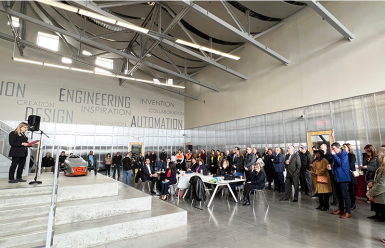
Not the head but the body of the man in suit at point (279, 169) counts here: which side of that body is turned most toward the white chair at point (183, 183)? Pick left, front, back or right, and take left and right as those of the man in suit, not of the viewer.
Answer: front

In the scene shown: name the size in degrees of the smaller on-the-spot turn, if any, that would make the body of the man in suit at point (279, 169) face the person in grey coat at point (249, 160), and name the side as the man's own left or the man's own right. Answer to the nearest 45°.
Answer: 0° — they already face them

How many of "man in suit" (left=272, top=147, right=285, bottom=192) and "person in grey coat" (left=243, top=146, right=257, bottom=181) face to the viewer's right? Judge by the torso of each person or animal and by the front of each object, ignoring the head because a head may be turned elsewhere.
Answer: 0

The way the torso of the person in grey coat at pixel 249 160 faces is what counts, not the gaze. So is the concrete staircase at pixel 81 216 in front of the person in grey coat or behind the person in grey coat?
in front

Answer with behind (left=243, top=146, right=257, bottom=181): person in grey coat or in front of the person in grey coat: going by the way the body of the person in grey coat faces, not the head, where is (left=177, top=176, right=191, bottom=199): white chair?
in front

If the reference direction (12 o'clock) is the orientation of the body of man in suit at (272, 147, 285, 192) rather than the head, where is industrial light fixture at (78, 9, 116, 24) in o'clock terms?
The industrial light fixture is roughly at 12 o'clock from the man in suit.

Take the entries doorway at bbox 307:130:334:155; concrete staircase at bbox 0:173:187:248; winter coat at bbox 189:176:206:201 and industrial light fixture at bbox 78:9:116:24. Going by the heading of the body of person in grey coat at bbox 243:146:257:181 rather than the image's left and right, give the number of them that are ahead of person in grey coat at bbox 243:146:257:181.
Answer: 3

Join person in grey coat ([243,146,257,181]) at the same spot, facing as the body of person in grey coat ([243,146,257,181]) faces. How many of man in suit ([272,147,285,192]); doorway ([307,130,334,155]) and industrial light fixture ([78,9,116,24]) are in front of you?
1

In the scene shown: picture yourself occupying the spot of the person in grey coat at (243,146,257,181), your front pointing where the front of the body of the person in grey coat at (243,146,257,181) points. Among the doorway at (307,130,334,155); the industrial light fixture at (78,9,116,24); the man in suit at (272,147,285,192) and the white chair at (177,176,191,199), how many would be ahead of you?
2

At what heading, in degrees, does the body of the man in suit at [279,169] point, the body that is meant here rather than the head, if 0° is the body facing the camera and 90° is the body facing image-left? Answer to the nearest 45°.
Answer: approximately 45°
